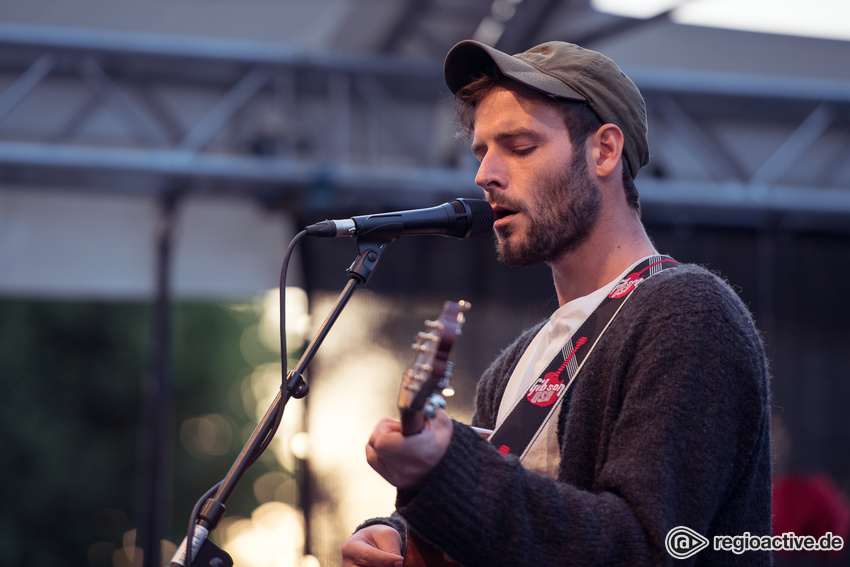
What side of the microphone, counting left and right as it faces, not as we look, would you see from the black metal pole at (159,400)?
left

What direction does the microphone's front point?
to the viewer's right

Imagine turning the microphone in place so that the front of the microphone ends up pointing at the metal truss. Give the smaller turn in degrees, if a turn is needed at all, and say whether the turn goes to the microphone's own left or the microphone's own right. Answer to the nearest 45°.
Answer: approximately 90° to the microphone's own left
